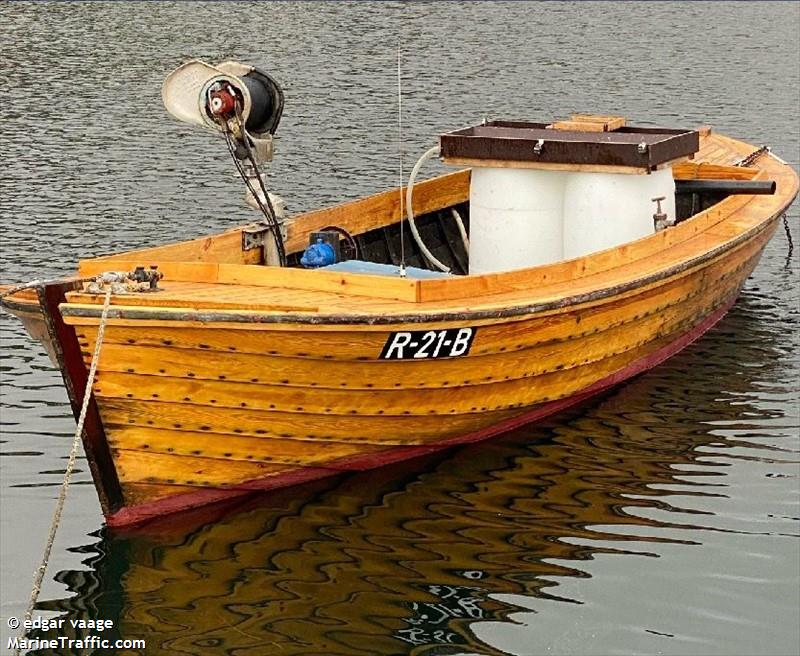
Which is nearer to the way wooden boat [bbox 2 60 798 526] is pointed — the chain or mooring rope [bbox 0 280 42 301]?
the mooring rope

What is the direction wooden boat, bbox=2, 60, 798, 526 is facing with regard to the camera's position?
facing the viewer and to the left of the viewer
